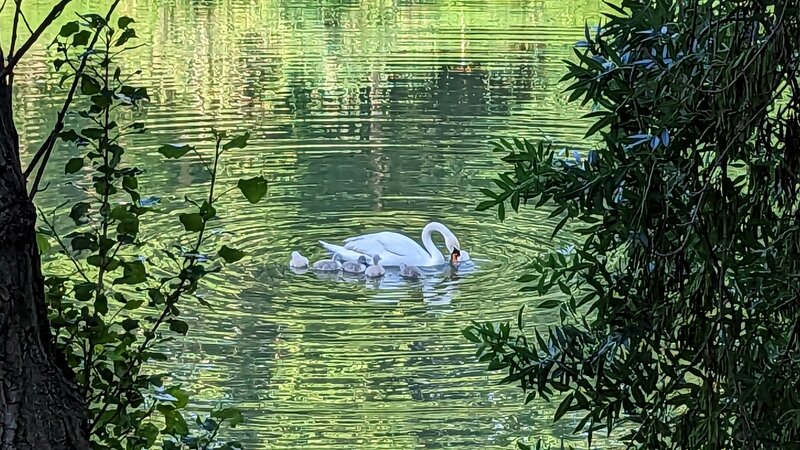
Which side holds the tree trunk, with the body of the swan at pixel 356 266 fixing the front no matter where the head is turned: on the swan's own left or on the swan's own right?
on the swan's own right

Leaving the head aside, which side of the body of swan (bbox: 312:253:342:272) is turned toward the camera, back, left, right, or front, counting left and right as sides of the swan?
right

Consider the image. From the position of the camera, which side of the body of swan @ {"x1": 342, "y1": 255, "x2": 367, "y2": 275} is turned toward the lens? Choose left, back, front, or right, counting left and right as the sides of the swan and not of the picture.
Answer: right

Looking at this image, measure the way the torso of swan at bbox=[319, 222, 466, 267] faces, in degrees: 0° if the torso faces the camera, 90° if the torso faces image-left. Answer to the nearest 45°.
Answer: approximately 270°

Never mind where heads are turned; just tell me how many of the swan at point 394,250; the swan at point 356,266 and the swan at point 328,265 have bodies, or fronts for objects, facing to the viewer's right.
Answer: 3

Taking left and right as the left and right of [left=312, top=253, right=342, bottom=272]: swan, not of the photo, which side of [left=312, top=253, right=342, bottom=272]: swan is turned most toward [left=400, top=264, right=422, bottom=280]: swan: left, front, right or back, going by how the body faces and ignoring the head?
front
